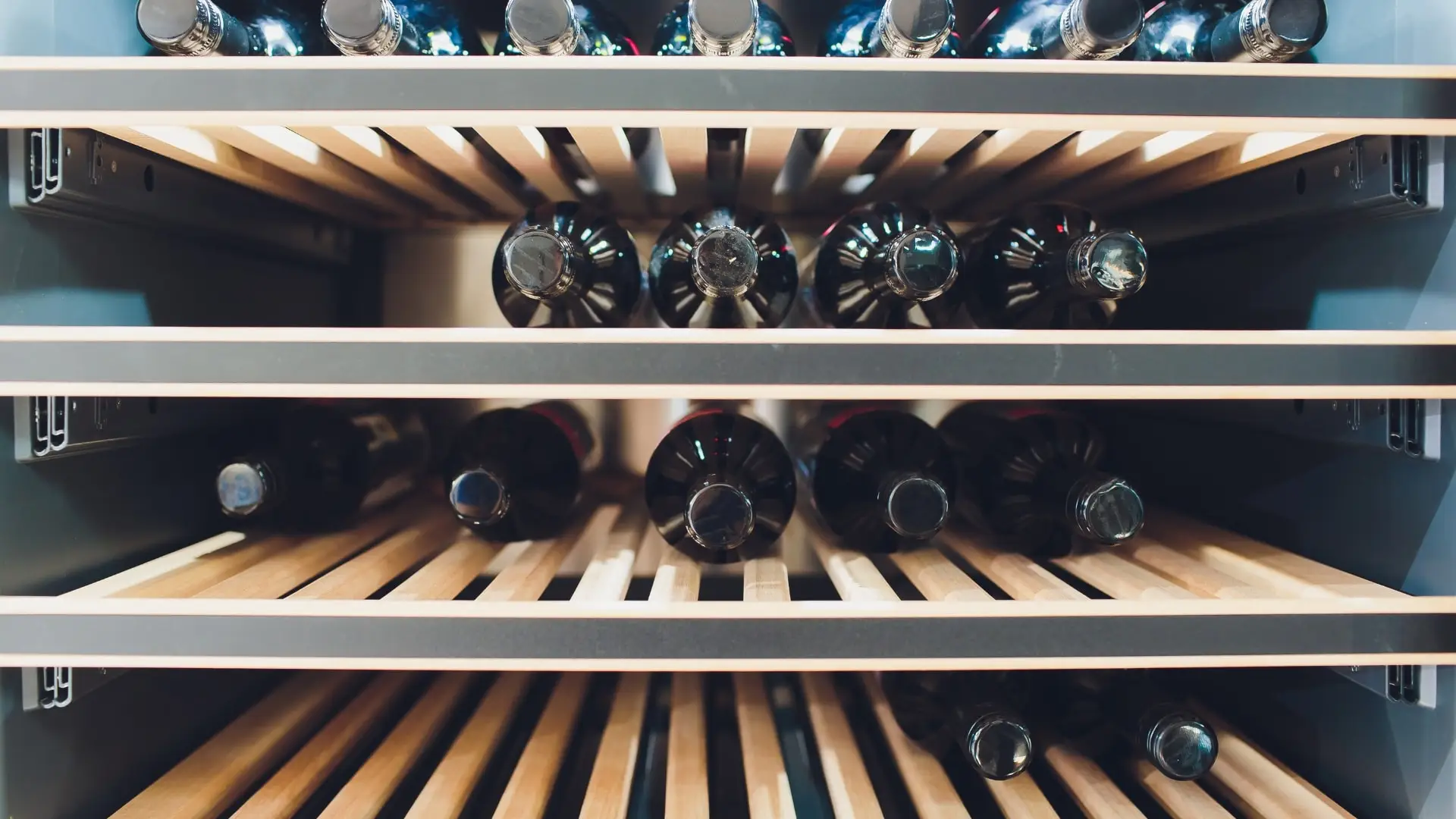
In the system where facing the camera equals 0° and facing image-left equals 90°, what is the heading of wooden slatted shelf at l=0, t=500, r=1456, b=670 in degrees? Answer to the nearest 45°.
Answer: approximately 0°
